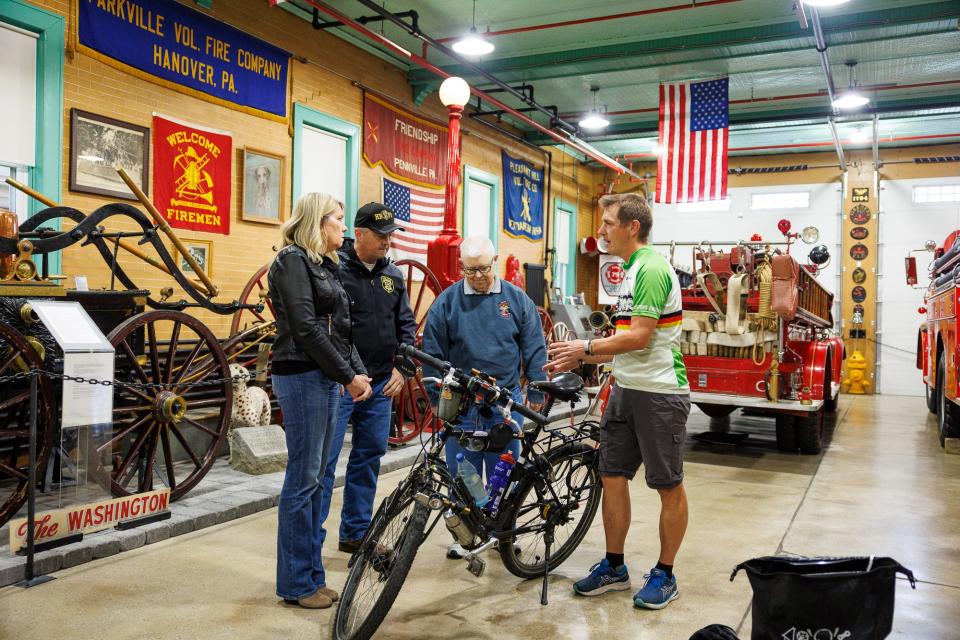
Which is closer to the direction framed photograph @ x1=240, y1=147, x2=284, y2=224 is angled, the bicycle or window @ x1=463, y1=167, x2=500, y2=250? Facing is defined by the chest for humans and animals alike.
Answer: the bicycle

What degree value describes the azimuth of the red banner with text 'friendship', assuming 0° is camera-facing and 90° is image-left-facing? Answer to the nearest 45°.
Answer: approximately 315°

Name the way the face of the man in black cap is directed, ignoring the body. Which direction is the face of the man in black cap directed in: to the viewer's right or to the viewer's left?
to the viewer's right

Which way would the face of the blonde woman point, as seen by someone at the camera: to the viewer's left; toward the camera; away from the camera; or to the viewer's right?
to the viewer's right

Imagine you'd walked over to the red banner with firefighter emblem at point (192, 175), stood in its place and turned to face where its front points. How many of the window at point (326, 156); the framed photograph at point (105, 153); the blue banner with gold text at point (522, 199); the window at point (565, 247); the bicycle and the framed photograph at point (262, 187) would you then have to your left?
4

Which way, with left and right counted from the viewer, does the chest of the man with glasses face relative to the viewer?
facing the viewer

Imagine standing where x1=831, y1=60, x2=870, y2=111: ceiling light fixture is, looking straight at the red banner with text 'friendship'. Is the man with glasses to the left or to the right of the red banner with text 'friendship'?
left

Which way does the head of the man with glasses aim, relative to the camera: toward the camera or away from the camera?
toward the camera

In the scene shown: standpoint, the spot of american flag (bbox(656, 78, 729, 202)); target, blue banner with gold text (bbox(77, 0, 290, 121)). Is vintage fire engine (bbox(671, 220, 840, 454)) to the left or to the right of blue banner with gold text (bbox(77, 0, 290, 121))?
left

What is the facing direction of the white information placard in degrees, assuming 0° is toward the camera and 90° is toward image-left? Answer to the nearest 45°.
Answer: approximately 315°

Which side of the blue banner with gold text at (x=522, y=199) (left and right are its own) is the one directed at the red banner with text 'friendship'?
right

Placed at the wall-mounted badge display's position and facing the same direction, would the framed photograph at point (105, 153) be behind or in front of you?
in front

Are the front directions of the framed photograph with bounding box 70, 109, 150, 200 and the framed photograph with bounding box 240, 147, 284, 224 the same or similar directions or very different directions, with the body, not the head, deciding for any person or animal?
same or similar directions

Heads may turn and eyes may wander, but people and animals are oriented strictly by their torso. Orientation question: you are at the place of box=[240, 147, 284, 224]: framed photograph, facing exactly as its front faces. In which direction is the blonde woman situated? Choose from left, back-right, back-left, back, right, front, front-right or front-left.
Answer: front-right

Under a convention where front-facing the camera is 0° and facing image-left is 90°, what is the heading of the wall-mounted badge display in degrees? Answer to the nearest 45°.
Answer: approximately 0°
